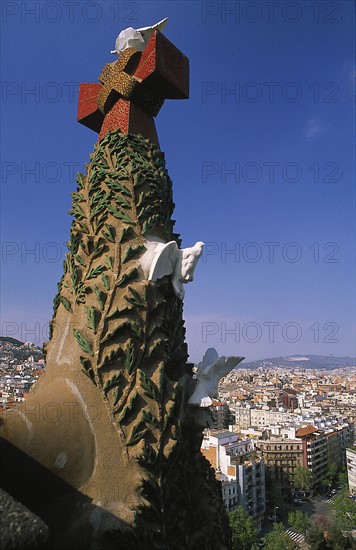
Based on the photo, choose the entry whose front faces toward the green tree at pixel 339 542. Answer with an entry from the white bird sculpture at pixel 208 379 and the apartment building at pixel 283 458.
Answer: the apartment building

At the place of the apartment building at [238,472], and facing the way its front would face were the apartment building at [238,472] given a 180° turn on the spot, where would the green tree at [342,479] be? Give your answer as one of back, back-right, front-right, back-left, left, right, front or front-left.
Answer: right

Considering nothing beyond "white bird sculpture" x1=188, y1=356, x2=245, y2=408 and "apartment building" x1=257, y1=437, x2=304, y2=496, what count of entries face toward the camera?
1

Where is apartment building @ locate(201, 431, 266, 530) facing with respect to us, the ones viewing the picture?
facing the viewer and to the right of the viewer

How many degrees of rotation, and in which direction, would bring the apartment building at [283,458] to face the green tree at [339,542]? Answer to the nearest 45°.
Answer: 0° — it already faces it

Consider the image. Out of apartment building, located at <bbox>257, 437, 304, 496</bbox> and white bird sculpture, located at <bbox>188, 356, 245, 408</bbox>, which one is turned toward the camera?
the apartment building

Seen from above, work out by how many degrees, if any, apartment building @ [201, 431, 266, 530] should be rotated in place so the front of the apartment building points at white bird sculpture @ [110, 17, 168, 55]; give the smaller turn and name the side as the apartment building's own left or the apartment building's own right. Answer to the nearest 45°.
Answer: approximately 45° to the apartment building's own right

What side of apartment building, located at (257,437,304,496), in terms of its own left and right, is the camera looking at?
front

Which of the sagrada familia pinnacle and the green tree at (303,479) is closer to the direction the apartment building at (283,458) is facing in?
the sagrada familia pinnacle

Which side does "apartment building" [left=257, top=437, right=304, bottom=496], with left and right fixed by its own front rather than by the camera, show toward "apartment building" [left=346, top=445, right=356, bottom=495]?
left

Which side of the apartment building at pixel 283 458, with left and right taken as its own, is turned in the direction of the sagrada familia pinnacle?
front

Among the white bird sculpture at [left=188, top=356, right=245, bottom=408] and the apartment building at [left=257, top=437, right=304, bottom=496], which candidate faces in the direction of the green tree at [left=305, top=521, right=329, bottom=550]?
the apartment building

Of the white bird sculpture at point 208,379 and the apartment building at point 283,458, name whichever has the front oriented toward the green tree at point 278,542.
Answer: the apartment building

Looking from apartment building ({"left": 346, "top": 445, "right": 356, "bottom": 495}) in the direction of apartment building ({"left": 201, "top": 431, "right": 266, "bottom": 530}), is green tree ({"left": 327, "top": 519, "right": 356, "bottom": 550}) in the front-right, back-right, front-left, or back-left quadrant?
front-left

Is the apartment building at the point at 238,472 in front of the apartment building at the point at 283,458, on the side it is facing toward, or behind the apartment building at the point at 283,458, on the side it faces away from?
in front

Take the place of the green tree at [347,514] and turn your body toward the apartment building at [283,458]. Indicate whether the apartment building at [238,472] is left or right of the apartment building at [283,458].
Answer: left

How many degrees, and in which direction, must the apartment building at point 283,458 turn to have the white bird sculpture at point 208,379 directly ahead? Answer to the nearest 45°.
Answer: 0° — it already faces it

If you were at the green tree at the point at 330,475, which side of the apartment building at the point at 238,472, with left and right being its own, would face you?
left
